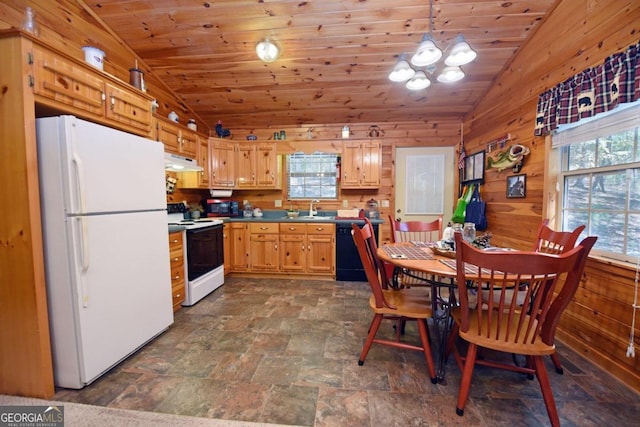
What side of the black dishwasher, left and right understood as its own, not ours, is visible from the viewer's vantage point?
front

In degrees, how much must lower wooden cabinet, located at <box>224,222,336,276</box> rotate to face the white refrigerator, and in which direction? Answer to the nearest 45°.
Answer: approximately 45° to its right

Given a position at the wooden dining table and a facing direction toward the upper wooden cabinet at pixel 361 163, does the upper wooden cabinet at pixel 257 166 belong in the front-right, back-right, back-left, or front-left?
front-left

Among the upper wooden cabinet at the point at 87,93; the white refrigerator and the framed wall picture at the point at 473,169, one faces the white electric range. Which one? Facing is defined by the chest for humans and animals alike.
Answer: the framed wall picture

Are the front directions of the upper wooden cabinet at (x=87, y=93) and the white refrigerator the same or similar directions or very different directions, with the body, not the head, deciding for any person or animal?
same or similar directions

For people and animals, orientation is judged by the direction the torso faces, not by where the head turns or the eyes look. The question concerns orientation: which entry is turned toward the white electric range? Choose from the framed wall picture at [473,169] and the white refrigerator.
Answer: the framed wall picture

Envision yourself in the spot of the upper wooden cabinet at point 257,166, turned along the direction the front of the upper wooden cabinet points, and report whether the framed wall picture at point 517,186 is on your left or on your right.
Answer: on your left

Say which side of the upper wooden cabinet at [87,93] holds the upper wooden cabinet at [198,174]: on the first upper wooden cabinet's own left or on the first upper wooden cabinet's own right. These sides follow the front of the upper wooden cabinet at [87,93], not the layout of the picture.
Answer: on the first upper wooden cabinet's own left

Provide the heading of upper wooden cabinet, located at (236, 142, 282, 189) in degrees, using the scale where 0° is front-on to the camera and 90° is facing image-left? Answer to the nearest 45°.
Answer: approximately 0°

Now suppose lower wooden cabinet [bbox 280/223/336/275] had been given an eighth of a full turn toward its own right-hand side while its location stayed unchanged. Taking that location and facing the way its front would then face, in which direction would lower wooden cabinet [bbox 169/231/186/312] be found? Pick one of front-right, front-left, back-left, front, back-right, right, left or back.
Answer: front

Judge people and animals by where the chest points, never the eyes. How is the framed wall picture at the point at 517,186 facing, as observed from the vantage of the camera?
facing the viewer and to the left of the viewer

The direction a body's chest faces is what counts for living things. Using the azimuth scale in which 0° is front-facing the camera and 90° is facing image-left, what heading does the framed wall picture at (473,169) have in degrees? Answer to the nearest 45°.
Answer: approximately 45°

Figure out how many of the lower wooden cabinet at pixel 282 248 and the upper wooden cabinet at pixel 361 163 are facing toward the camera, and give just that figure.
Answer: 2

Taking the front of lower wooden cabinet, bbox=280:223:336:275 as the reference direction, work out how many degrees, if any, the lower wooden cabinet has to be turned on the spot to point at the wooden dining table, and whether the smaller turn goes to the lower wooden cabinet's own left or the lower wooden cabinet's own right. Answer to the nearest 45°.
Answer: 0° — it already faces it

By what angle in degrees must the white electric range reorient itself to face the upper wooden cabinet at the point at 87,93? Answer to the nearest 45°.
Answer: approximately 90° to its right

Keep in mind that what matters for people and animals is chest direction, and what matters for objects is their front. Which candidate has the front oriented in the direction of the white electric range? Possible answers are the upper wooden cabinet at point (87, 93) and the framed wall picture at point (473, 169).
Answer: the framed wall picture

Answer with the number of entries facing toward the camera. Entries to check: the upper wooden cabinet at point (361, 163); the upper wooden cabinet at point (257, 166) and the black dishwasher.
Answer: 3
